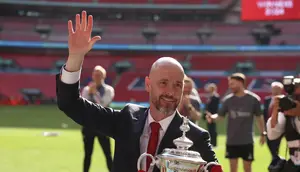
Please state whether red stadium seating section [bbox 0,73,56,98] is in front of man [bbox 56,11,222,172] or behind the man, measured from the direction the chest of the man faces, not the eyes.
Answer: behind

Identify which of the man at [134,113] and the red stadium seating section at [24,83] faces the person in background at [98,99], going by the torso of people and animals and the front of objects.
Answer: the red stadium seating section

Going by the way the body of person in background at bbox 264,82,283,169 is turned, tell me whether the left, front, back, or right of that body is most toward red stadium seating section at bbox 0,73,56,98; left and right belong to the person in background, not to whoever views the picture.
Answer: right

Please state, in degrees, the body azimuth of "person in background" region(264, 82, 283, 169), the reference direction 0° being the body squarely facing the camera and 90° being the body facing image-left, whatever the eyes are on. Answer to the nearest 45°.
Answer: approximately 45°

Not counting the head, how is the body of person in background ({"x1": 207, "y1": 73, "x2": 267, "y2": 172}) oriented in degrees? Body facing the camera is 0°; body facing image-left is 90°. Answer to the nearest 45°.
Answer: approximately 0°

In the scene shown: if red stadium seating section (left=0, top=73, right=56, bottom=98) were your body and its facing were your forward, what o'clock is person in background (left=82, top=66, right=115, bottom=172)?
The person in background is roughly at 12 o'clock from the red stadium seating section.

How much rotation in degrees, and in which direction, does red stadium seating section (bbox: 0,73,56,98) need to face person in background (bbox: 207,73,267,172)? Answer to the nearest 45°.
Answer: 0° — it already faces them

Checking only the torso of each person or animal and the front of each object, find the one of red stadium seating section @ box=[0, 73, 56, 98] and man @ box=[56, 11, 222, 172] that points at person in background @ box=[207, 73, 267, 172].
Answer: the red stadium seating section

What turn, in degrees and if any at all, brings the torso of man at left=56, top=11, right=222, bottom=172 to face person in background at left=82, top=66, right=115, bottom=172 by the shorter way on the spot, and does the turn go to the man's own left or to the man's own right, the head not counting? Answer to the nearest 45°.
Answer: approximately 180°

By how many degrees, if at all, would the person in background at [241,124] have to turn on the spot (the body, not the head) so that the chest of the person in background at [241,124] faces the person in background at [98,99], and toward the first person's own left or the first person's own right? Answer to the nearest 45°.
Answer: approximately 90° to the first person's own right

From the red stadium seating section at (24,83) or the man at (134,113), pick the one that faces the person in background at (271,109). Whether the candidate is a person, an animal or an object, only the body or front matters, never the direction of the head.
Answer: the red stadium seating section
